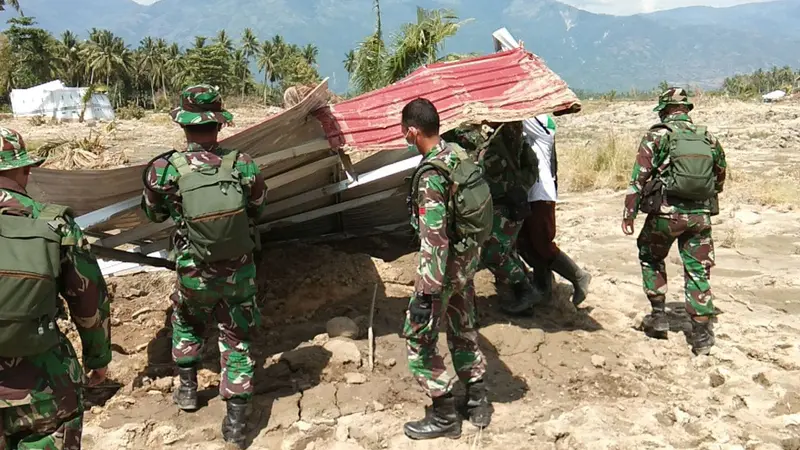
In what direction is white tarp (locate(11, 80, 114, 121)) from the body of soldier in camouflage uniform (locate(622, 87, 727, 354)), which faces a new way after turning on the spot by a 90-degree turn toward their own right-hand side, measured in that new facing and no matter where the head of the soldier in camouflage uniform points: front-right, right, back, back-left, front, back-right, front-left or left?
back-left

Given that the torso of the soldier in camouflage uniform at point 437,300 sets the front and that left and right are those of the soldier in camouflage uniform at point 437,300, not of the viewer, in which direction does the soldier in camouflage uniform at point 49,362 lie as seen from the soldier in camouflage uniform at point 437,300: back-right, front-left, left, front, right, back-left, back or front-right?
front-left

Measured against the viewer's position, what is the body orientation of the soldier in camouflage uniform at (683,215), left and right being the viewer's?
facing away from the viewer

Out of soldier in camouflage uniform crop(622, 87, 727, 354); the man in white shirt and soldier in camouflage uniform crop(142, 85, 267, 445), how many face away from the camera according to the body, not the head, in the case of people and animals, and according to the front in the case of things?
2

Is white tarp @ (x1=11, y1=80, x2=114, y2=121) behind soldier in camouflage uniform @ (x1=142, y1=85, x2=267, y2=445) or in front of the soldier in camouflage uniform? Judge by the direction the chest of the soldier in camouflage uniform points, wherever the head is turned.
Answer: in front

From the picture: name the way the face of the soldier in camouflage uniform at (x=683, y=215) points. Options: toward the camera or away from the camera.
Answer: away from the camera

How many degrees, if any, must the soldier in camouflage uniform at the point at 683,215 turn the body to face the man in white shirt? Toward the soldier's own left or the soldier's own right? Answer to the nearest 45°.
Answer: approximately 90° to the soldier's own left

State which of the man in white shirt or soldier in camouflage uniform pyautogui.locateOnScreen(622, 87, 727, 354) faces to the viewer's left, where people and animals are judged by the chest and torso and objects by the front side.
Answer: the man in white shirt

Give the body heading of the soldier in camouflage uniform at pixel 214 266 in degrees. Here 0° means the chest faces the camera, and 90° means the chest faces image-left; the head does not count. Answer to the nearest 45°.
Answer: approximately 180°

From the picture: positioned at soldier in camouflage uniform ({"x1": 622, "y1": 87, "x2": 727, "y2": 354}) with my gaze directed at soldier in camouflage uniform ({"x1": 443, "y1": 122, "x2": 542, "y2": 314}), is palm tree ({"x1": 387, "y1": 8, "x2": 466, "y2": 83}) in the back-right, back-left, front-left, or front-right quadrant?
front-right

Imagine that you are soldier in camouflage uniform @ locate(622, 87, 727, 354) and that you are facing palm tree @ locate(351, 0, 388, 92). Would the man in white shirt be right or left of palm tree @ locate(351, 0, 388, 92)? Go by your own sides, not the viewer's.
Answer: left

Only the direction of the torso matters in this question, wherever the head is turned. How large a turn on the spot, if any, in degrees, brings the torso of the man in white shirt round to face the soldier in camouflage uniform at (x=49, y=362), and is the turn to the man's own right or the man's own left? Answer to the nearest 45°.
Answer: approximately 45° to the man's own left

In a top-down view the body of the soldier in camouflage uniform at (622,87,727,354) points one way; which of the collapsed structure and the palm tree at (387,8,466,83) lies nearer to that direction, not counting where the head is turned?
the palm tree

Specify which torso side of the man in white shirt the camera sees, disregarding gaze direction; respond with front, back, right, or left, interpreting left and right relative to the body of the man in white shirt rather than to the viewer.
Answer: left
